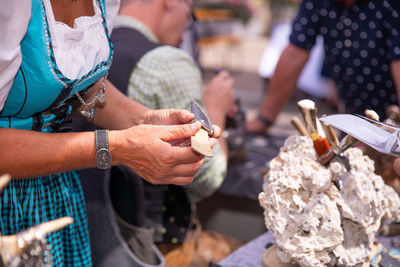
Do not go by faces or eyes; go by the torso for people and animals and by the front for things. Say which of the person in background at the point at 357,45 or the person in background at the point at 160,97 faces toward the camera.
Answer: the person in background at the point at 357,45

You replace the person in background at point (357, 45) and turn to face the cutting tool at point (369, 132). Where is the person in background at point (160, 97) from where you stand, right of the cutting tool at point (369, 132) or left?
right

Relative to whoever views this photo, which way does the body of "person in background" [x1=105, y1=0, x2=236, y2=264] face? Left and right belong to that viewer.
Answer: facing away from the viewer and to the right of the viewer

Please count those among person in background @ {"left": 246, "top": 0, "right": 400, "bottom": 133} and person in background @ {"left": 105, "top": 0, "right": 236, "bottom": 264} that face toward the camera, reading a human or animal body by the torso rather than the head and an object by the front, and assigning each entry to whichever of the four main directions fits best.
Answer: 1

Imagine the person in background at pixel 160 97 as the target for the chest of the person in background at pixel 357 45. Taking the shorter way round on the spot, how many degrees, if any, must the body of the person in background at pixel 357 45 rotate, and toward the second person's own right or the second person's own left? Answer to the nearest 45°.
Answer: approximately 45° to the second person's own right

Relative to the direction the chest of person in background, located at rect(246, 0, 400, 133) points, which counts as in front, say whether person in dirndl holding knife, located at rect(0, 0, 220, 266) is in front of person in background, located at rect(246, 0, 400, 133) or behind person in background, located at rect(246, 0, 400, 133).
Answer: in front

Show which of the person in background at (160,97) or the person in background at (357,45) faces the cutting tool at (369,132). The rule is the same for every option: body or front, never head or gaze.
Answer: the person in background at (357,45)

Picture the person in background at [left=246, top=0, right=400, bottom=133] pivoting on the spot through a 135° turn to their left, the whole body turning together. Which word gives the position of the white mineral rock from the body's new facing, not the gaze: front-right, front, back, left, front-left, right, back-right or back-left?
back-right

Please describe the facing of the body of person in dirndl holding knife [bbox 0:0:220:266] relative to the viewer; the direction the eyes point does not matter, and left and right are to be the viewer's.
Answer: facing the viewer and to the right of the viewer
